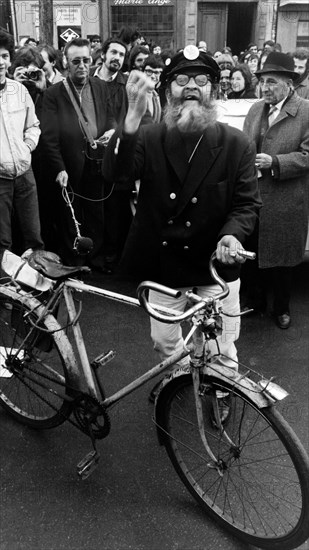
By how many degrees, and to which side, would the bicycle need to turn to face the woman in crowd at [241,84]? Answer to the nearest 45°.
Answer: approximately 135° to its left

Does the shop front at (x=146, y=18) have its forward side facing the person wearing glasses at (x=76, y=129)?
yes

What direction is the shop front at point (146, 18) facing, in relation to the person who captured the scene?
facing the viewer

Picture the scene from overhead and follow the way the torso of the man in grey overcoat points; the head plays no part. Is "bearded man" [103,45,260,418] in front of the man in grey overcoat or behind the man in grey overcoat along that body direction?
in front

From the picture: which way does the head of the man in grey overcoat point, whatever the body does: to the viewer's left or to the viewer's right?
to the viewer's left

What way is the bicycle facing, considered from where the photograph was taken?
facing the viewer and to the right of the viewer

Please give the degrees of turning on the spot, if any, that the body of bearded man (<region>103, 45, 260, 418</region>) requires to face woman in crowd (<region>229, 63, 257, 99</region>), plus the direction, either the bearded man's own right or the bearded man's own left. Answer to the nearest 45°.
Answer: approximately 180°

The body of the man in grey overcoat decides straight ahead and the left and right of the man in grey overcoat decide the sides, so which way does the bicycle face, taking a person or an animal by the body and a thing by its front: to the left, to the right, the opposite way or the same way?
to the left

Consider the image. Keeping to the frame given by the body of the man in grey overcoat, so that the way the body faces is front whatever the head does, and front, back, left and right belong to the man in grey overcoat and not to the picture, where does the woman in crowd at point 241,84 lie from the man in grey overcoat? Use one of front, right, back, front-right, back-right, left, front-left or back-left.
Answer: back-right

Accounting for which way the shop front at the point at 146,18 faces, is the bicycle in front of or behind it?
in front

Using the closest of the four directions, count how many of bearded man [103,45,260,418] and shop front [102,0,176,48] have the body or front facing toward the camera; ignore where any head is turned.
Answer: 2

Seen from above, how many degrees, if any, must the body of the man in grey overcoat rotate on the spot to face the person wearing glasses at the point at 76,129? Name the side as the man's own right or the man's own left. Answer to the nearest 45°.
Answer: approximately 45° to the man's own right

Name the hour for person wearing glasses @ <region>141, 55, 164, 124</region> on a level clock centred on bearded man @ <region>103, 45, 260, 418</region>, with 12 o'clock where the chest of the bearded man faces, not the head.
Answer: The person wearing glasses is roughly at 6 o'clock from the bearded man.

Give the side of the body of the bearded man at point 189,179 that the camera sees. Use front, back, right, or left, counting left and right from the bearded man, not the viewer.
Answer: front
